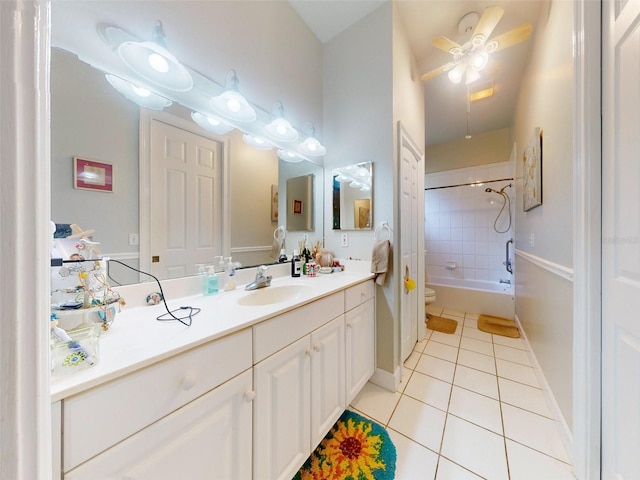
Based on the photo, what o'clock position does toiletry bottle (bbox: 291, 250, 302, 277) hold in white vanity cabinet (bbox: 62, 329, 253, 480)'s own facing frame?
The toiletry bottle is roughly at 9 o'clock from the white vanity cabinet.

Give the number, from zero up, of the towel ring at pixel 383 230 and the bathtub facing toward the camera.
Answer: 2

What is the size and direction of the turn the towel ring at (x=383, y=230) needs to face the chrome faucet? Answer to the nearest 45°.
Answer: approximately 45° to its right

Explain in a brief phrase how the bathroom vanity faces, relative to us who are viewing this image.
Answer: facing the viewer and to the right of the viewer

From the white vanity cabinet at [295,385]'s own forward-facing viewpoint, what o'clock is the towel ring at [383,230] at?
The towel ring is roughly at 9 o'clock from the white vanity cabinet.

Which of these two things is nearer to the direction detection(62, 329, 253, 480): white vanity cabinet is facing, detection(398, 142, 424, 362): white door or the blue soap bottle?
the white door

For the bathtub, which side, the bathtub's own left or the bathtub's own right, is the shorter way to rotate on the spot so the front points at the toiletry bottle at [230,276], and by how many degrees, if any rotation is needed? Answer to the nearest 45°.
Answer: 0° — it already faces it

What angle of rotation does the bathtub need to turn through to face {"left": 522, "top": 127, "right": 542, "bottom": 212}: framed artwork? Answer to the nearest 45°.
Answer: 0° — it already faces it

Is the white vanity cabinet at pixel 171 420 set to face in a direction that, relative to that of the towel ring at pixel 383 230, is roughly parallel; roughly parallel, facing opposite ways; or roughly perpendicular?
roughly perpendicular

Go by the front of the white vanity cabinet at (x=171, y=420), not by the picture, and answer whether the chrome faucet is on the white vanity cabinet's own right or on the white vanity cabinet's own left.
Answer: on the white vanity cabinet's own left

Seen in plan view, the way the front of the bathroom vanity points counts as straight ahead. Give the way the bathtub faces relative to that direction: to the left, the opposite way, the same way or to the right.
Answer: to the right
